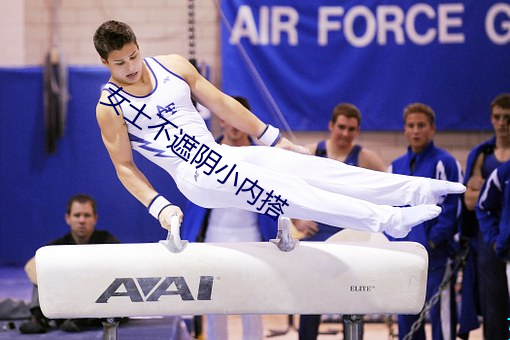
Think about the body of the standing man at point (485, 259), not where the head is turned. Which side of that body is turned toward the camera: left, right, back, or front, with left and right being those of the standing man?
front

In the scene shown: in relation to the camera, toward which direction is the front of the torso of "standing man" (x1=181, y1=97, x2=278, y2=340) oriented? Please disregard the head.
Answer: toward the camera

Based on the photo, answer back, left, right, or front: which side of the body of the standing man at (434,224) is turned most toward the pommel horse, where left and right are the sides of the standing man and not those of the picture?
front

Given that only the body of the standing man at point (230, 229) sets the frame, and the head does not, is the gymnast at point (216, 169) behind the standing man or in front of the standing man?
in front

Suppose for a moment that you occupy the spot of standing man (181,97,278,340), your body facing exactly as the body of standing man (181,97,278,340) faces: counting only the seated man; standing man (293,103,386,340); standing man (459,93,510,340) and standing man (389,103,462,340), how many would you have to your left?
3

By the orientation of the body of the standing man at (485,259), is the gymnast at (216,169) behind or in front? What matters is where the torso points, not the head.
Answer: in front

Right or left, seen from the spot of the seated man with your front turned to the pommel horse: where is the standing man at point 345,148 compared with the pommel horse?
left

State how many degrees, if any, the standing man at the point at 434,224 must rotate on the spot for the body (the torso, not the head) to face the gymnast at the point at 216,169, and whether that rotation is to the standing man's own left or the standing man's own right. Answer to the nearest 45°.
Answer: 0° — they already face them

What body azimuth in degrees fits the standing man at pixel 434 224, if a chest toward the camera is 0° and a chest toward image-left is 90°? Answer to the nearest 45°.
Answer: approximately 45°
